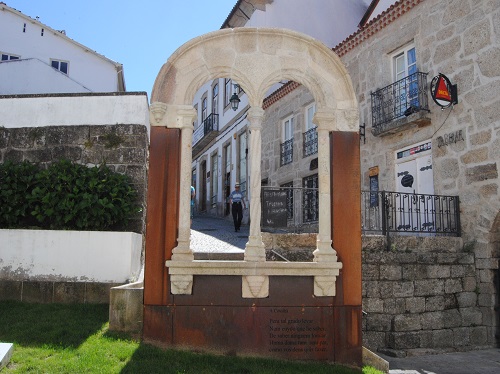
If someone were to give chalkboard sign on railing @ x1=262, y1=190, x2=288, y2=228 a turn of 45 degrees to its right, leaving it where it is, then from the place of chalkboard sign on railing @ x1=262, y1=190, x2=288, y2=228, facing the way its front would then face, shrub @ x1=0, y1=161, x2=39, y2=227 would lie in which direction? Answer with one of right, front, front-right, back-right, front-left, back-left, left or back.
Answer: front

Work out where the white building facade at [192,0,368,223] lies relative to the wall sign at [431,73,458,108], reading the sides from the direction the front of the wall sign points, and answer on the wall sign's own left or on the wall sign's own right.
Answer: on the wall sign's own right

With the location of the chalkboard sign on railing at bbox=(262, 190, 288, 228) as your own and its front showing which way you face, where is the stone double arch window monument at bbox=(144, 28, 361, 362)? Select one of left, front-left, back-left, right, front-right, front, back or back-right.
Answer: front

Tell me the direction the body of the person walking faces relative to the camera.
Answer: toward the camera

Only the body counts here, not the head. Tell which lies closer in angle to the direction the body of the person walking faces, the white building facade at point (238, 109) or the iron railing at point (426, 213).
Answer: the iron railing

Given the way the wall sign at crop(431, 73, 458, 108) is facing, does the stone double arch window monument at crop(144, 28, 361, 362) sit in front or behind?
in front

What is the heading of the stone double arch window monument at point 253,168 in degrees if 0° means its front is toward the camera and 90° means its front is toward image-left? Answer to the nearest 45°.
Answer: approximately 0°

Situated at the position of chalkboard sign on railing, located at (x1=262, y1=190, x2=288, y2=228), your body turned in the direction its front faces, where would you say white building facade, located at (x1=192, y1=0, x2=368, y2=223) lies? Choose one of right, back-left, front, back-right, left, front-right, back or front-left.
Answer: back

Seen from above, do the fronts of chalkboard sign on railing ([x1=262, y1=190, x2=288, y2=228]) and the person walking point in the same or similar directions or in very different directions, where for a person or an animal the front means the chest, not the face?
same or similar directions

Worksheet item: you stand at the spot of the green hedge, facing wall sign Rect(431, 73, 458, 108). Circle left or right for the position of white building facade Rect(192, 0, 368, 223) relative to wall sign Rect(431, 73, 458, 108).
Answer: left
